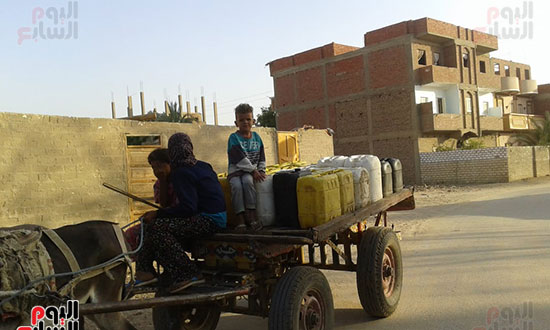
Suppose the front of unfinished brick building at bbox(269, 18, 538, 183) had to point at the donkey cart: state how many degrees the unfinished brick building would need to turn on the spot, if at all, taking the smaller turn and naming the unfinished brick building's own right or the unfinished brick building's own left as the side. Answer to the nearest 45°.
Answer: approximately 45° to the unfinished brick building's own right

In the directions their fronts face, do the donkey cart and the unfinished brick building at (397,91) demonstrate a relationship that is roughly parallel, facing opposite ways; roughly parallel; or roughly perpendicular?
roughly perpendicular

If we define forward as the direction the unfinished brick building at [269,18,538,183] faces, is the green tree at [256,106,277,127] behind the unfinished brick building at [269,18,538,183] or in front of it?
behind

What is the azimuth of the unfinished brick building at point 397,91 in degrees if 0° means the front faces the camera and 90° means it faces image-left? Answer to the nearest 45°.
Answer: approximately 315°

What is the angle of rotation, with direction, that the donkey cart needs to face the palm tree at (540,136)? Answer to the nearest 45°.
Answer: approximately 180°

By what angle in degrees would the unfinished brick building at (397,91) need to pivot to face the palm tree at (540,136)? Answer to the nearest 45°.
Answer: approximately 45° to its left

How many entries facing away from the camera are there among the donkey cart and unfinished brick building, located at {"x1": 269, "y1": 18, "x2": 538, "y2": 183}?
0

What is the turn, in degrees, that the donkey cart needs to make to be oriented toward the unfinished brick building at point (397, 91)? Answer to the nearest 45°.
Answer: approximately 135° to its right

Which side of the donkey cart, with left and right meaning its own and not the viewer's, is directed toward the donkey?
front
